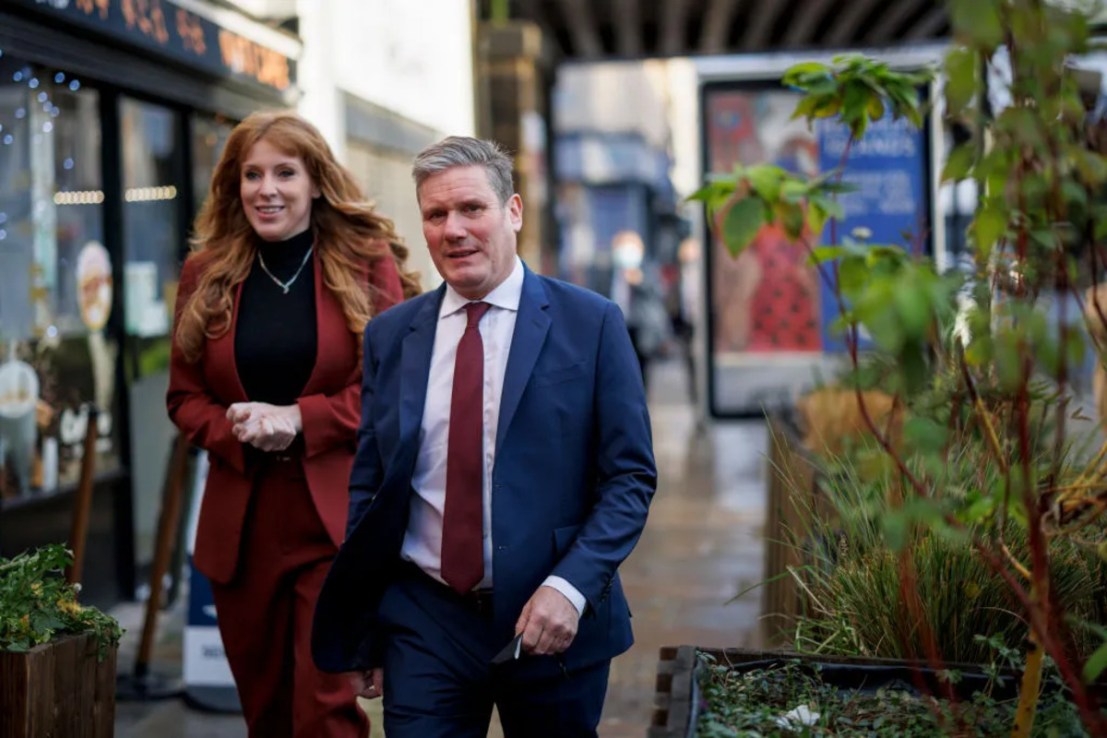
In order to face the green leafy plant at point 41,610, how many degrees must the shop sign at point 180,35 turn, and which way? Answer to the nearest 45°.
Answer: approximately 45° to its right

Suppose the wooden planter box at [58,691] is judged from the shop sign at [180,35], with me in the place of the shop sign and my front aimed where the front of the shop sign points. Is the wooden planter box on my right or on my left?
on my right

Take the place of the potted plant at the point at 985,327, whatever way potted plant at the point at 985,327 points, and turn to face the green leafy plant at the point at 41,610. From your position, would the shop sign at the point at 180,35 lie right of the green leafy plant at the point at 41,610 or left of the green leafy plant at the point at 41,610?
right

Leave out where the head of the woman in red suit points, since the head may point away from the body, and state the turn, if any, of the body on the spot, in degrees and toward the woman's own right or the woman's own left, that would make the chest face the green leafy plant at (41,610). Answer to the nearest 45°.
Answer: approximately 45° to the woman's own right

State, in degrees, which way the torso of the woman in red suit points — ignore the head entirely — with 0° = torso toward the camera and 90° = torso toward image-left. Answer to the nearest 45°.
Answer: approximately 0°

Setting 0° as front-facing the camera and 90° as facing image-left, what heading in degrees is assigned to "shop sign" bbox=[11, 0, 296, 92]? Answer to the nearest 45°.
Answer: approximately 315°

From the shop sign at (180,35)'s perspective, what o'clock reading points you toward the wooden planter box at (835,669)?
The wooden planter box is roughly at 1 o'clock from the shop sign.

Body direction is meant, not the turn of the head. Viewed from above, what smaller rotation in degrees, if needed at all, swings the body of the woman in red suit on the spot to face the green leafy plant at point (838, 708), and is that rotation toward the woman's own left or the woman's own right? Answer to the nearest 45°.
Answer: approximately 45° to the woman's own left
